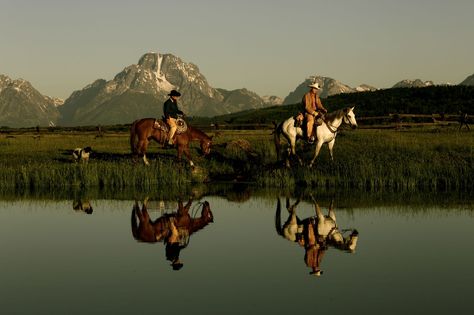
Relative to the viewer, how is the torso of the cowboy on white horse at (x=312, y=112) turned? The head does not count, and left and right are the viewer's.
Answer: facing the viewer and to the right of the viewer

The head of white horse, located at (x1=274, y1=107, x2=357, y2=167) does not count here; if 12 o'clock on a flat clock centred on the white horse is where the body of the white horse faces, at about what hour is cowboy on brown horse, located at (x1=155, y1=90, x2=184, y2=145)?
The cowboy on brown horse is roughly at 6 o'clock from the white horse.

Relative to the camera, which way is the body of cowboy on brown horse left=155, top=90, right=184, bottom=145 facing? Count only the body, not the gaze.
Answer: to the viewer's right

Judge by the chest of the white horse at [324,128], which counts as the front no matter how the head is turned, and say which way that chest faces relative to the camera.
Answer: to the viewer's right

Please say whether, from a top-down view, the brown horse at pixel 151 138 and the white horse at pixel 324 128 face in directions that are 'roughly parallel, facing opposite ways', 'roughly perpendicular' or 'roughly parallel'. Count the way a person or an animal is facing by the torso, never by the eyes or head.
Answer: roughly parallel

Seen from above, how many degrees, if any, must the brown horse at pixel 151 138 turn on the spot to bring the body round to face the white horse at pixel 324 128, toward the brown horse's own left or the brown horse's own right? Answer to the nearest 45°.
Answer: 0° — it already faces it

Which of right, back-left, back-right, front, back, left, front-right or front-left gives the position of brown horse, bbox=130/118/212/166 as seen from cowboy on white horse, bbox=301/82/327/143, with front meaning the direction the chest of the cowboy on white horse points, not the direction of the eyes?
back-right

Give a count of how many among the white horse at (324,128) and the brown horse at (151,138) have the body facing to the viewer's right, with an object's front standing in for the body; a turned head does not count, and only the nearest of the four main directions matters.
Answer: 2

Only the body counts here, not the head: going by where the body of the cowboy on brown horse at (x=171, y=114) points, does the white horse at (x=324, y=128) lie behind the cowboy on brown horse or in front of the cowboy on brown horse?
in front

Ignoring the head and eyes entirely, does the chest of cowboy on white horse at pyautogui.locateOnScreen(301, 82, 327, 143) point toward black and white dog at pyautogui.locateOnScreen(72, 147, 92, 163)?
no

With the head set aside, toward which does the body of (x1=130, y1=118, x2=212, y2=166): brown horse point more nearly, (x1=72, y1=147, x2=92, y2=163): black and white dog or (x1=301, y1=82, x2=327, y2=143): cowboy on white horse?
the cowboy on white horse

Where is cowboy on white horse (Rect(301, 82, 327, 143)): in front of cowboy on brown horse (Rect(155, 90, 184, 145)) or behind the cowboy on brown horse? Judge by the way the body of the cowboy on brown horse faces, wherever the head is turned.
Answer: in front

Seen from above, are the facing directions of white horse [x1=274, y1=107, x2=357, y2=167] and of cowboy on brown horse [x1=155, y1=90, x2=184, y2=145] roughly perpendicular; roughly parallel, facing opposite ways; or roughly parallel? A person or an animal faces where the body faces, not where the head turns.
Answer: roughly parallel

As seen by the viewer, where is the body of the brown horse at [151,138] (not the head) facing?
to the viewer's right

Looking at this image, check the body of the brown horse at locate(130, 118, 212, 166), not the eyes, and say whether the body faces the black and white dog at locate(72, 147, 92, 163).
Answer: no
